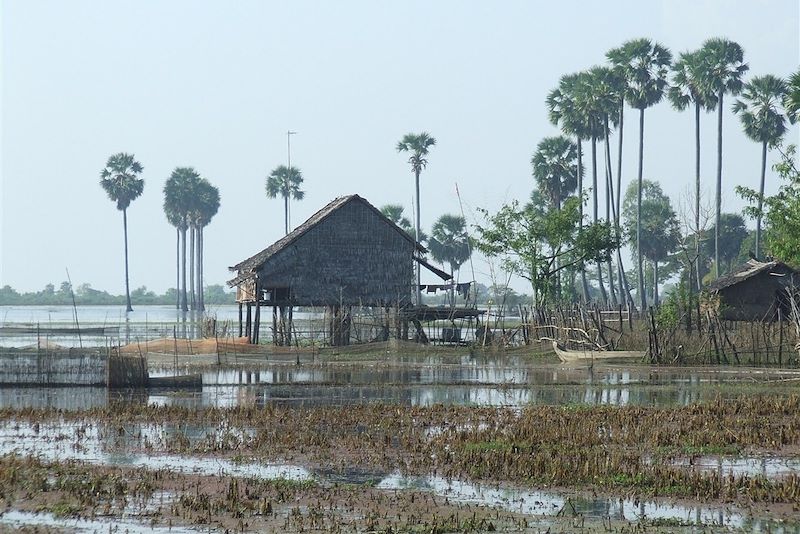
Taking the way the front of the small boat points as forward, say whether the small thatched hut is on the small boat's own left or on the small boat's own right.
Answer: on the small boat's own right

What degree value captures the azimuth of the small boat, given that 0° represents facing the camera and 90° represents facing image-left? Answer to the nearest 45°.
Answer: approximately 90°

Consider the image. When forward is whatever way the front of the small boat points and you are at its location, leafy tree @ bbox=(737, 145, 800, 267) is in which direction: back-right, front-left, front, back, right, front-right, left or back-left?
back
